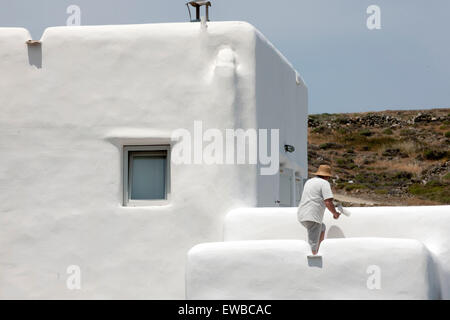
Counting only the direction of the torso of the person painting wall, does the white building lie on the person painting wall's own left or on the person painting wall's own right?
on the person painting wall's own left

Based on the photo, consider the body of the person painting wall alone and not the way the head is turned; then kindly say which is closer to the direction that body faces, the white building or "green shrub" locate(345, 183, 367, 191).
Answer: the green shrub

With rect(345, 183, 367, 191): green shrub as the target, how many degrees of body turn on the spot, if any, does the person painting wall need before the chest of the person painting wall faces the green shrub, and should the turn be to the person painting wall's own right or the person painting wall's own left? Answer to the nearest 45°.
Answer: approximately 45° to the person painting wall's own left

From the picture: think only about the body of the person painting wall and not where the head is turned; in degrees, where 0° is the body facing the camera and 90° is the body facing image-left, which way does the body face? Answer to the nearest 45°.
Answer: approximately 225°

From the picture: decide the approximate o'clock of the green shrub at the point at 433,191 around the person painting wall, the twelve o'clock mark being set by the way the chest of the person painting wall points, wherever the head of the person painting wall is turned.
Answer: The green shrub is roughly at 11 o'clock from the person painting wall.

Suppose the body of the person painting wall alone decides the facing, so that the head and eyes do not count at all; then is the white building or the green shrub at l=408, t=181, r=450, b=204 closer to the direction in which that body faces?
the green shrub
